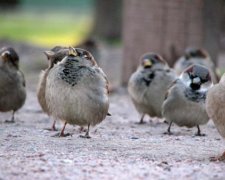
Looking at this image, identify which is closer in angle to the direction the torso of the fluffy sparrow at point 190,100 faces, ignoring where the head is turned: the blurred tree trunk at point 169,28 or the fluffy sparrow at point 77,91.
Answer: the fluffy sparrow

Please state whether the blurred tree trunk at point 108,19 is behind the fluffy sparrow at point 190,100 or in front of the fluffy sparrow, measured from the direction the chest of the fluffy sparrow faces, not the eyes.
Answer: behind

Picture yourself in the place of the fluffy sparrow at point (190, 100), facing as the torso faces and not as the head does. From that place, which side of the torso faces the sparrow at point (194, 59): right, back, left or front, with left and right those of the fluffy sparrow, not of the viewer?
back

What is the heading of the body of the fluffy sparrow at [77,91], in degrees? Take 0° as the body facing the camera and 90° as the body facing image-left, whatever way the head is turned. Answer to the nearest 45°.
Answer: approximately 0°

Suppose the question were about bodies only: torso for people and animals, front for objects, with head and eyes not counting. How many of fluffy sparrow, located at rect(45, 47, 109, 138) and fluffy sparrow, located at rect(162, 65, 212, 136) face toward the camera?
2

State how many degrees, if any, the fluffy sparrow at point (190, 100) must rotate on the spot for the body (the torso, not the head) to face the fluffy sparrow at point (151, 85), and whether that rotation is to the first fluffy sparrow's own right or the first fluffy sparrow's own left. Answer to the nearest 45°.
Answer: approximately 135° to the first fluffy sparrow's own right

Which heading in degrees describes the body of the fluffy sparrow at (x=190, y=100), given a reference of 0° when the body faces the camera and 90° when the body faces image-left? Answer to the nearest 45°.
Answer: approximately 0°
